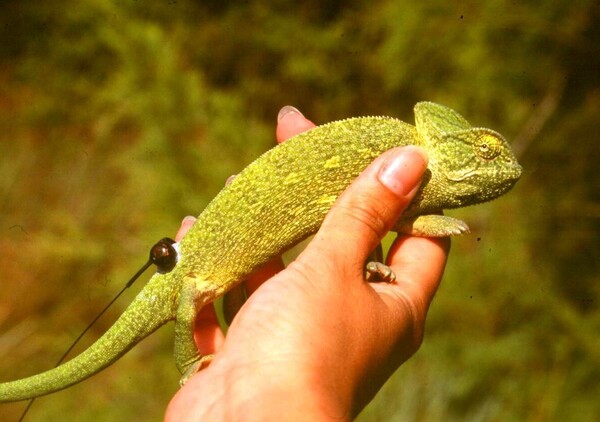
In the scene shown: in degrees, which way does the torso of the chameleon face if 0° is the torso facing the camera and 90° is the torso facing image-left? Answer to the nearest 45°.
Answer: approximately 270°
